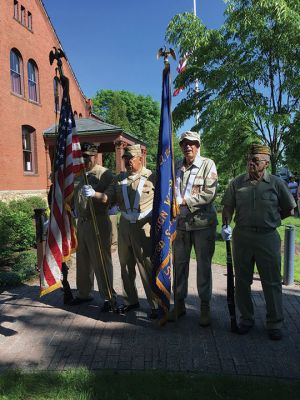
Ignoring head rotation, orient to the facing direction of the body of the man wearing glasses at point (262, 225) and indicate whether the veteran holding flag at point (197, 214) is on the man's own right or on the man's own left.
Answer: on the man's own right

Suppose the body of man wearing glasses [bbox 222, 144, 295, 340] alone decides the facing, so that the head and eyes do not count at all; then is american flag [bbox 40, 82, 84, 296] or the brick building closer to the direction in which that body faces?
the american flag

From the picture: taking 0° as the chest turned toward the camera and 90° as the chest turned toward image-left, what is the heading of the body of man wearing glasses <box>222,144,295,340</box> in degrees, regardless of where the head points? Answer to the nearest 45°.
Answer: approximately 0°

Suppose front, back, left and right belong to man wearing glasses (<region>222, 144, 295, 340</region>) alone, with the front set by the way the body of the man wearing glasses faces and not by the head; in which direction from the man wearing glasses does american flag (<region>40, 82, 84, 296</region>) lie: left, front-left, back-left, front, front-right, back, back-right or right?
right

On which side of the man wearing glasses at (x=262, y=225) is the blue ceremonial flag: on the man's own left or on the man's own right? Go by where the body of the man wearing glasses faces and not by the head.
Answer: on the man's own right

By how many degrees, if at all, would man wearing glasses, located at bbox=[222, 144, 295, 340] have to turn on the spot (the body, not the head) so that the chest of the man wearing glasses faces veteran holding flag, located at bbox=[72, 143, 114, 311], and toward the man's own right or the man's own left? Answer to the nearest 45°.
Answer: approximately 90° to the man's own right

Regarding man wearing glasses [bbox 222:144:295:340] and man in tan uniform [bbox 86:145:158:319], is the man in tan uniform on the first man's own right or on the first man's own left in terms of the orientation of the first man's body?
on the first man's own right

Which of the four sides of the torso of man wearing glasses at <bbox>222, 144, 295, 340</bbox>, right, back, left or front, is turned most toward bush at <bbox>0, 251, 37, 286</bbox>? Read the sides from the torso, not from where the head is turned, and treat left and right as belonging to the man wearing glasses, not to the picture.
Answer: right

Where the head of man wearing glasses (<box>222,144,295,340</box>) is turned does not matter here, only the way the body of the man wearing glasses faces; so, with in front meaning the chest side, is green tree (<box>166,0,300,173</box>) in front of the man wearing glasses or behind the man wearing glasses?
behind

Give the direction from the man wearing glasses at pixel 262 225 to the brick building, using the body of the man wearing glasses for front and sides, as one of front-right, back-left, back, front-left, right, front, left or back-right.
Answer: back-right
